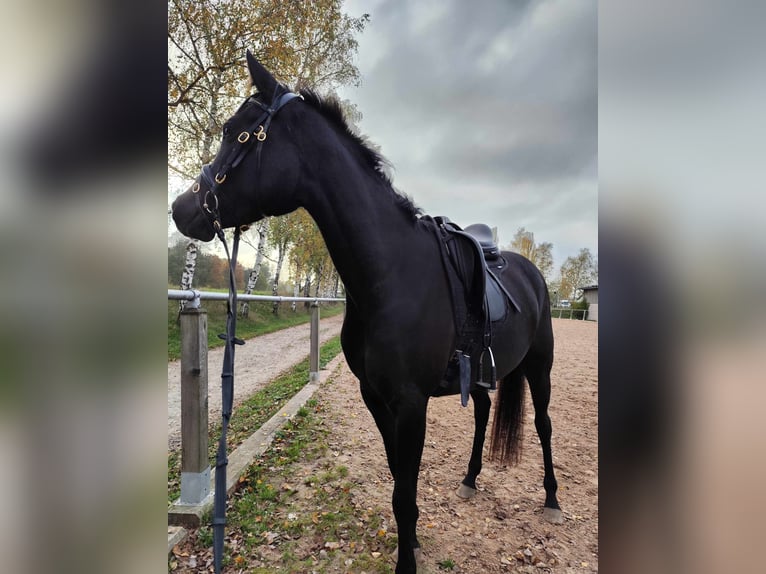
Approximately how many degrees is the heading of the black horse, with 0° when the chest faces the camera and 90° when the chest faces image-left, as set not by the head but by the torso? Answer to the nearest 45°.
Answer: approximately 45°

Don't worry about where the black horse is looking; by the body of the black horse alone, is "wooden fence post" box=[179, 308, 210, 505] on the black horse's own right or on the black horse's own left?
on the black horse's own right

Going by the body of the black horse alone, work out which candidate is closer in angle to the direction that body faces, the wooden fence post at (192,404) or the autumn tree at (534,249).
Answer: the wooden fence post

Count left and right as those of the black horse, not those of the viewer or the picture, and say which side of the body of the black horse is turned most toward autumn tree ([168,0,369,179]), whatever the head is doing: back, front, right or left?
right

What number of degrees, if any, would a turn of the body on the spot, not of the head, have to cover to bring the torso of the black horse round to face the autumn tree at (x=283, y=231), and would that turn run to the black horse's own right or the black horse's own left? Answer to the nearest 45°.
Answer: approximately 135° to the black horse's own right

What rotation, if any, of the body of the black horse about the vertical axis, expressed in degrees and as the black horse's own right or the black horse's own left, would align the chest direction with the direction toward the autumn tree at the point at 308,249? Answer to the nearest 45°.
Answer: approximately 135° to the black horse's own right

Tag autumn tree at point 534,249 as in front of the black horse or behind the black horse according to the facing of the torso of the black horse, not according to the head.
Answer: behind
